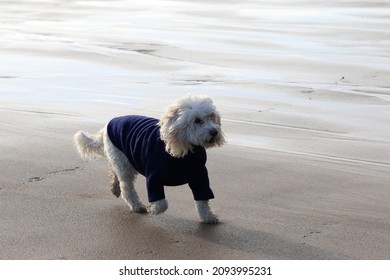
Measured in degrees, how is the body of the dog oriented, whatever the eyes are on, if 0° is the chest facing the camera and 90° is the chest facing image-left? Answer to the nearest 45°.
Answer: approximately 315°
